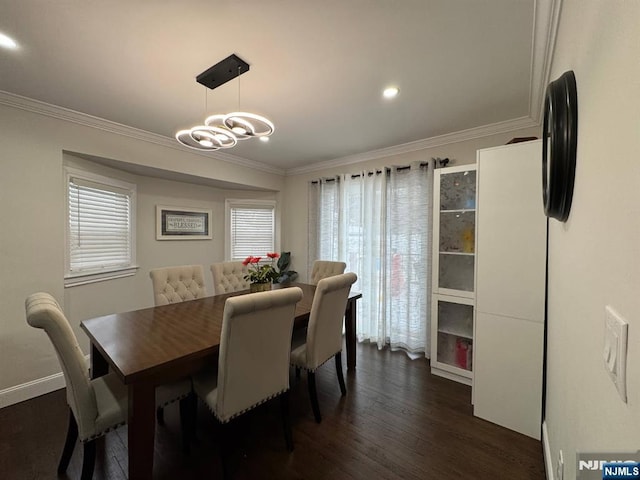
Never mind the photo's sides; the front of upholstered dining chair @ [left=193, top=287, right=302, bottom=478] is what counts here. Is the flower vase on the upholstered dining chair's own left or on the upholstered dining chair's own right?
on the upholstered dining chair's own right

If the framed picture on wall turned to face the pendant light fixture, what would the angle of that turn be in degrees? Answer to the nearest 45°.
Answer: approximately 45° to its right

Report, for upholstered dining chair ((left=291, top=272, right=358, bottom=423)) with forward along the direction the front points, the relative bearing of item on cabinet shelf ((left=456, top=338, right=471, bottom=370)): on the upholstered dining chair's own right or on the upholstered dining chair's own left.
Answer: on the upholstered dining chair's own right

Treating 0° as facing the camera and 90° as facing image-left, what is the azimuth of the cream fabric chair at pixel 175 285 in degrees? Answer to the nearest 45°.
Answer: approximately 315°

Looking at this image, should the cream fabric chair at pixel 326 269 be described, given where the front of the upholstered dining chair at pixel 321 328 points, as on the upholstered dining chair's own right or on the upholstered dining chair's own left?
on the upholstered dining chair's own right

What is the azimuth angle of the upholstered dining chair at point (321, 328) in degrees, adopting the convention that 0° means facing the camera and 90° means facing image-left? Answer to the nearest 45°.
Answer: approximately 135°

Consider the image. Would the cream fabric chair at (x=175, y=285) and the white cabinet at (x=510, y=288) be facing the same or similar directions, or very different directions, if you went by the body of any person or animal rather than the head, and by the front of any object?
very different directions
